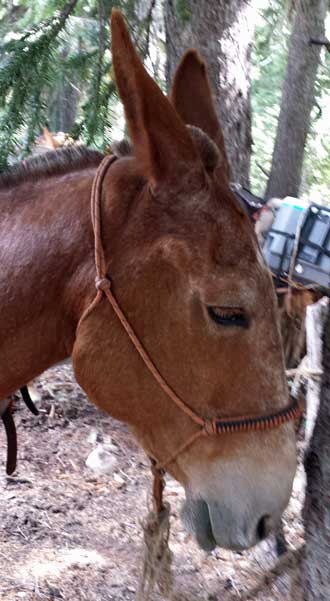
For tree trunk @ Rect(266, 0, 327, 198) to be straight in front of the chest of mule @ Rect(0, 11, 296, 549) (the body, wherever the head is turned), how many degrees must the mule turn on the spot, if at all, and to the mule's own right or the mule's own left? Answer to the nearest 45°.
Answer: approximately 90° to the mule's own left

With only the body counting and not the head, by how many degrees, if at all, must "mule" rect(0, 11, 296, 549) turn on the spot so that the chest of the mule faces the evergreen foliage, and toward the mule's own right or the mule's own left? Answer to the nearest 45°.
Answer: approximately 90° to the mule's own left

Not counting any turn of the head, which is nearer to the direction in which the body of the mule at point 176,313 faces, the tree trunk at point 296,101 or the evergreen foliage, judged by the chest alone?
the tree trunk

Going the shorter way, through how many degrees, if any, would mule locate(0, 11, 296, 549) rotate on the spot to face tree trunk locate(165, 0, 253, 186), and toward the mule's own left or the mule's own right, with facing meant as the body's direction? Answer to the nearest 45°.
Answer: approximately 90° to the mule's own left

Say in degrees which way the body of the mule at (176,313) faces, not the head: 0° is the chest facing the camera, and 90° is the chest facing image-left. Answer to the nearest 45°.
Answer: approximately 270°
